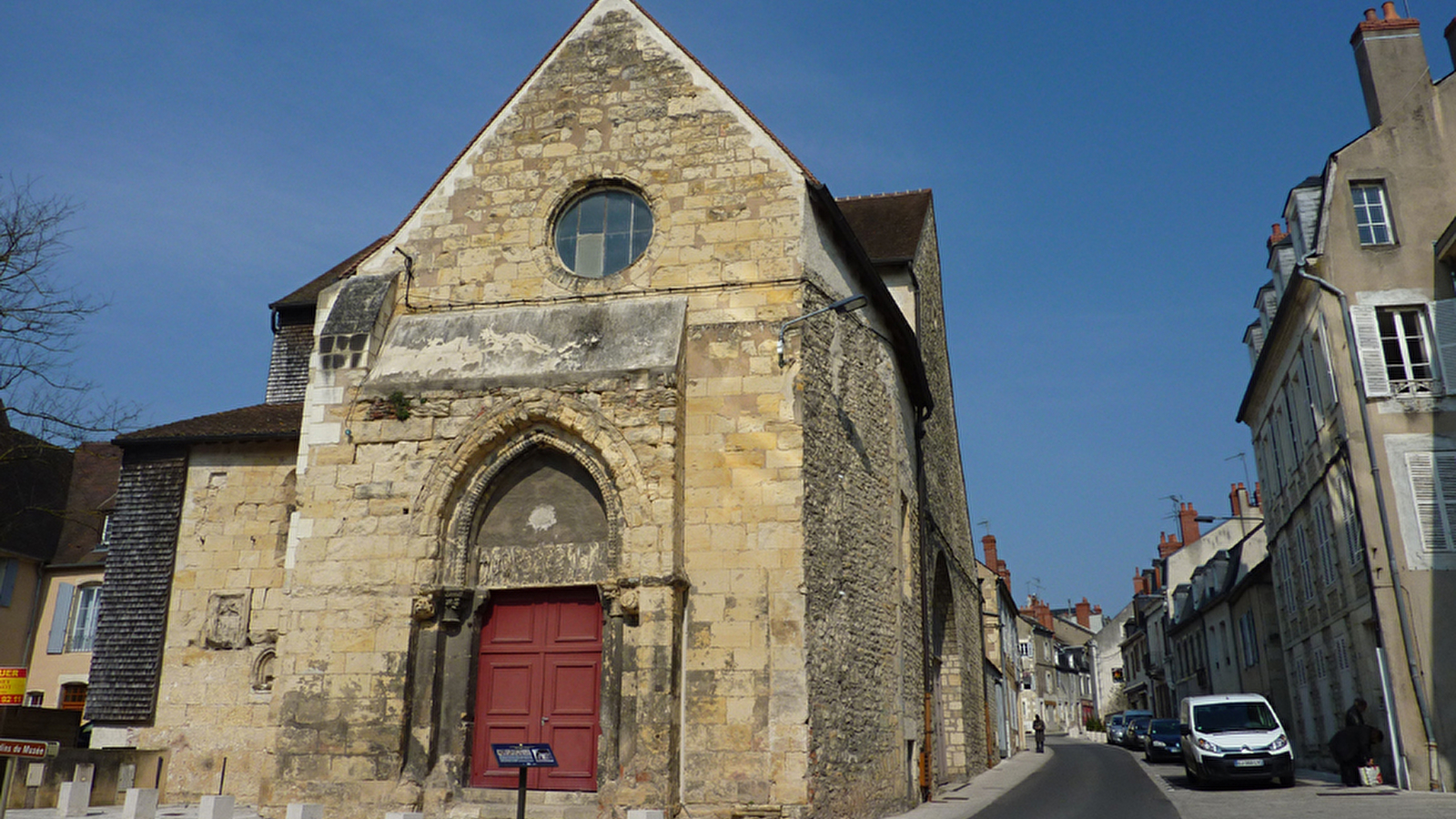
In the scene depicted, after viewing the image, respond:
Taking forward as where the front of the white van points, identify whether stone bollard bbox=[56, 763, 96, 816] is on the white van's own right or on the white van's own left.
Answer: on the white van's own right

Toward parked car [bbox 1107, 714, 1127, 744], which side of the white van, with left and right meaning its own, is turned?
back

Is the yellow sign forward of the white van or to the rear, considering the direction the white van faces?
forward

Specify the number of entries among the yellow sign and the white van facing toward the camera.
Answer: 2

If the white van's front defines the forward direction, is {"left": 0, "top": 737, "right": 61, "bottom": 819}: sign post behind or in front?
in front

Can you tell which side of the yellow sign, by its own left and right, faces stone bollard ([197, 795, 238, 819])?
front

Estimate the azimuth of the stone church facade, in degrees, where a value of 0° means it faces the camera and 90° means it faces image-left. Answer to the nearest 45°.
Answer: approximately 0°

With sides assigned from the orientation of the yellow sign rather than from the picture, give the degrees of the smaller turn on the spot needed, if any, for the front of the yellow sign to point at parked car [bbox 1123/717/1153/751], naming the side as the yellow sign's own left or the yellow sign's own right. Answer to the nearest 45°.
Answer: approximately 90° to the yellow sign's own left

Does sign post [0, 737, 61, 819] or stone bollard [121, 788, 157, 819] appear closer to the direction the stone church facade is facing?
the sign post

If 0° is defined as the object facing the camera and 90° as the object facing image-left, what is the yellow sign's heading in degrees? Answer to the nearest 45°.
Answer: approximately 0°
